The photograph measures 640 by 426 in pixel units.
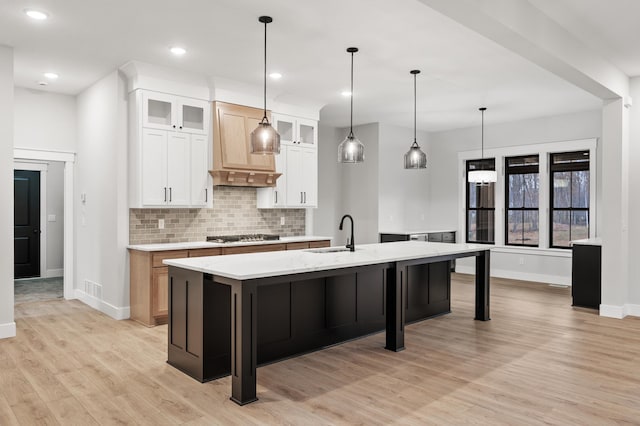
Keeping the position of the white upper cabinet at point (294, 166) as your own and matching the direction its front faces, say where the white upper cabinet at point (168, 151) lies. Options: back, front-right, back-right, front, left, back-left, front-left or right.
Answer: right

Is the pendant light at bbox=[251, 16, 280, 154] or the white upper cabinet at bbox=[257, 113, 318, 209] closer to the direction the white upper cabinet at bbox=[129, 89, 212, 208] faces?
the pendant light

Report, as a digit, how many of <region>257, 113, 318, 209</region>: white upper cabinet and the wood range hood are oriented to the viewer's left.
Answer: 0

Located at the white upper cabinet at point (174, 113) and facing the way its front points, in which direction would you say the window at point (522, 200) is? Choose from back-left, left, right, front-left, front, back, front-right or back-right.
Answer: front-left

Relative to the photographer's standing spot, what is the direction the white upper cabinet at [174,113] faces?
facing the viewer and to the right of the viewer

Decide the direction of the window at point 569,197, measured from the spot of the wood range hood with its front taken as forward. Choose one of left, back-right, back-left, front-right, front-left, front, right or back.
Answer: front-left

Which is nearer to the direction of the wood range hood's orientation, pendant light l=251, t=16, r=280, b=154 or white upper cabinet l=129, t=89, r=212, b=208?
the pendant light

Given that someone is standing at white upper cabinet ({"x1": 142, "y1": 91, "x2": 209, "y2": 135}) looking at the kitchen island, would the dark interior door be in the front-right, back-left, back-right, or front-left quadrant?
back-right

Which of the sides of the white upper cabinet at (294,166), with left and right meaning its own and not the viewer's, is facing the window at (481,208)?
left
